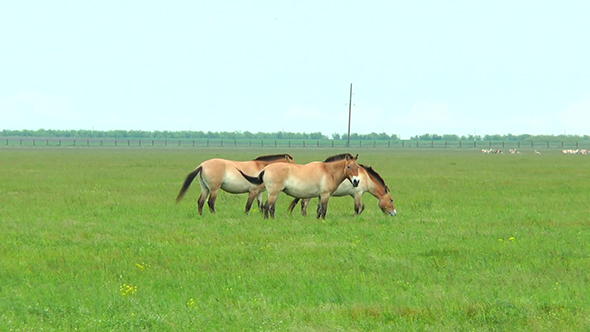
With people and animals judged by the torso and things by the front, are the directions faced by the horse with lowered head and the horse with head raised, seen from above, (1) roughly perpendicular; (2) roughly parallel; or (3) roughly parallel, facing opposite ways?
roughly parallel

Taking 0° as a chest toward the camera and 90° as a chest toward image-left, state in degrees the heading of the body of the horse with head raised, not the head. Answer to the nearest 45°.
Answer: approximately 270°

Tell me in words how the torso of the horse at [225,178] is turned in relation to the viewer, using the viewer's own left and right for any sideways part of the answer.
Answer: facing to the right of the viewer

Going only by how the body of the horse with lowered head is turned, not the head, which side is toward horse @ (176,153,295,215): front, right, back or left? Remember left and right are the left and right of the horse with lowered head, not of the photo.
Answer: back

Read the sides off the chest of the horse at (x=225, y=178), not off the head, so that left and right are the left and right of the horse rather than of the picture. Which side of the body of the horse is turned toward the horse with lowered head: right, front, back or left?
front

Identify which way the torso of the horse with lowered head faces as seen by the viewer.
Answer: to the viewer's right

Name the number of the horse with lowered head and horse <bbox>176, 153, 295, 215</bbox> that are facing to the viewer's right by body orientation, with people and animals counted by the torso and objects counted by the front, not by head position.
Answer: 2
